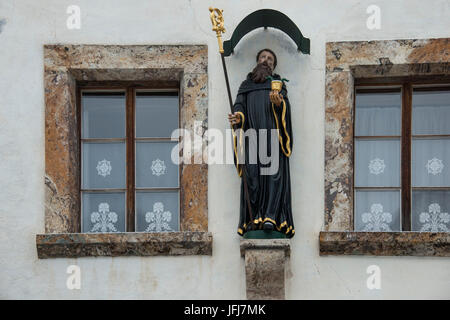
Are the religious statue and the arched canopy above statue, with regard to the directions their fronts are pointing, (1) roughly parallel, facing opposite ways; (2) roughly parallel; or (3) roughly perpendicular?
roughly parallel

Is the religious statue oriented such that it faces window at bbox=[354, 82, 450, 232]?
no

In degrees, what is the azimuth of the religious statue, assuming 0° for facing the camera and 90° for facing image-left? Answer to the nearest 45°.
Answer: approximately 0°

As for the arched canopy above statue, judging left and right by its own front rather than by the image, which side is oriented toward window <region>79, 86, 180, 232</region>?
right

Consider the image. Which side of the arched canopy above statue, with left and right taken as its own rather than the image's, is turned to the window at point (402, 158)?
left

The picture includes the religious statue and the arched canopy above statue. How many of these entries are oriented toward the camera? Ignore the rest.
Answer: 2

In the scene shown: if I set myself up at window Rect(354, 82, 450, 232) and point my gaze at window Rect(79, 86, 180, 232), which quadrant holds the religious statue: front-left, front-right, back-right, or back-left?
front-left

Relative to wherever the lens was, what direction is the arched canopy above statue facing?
facing the viewer
